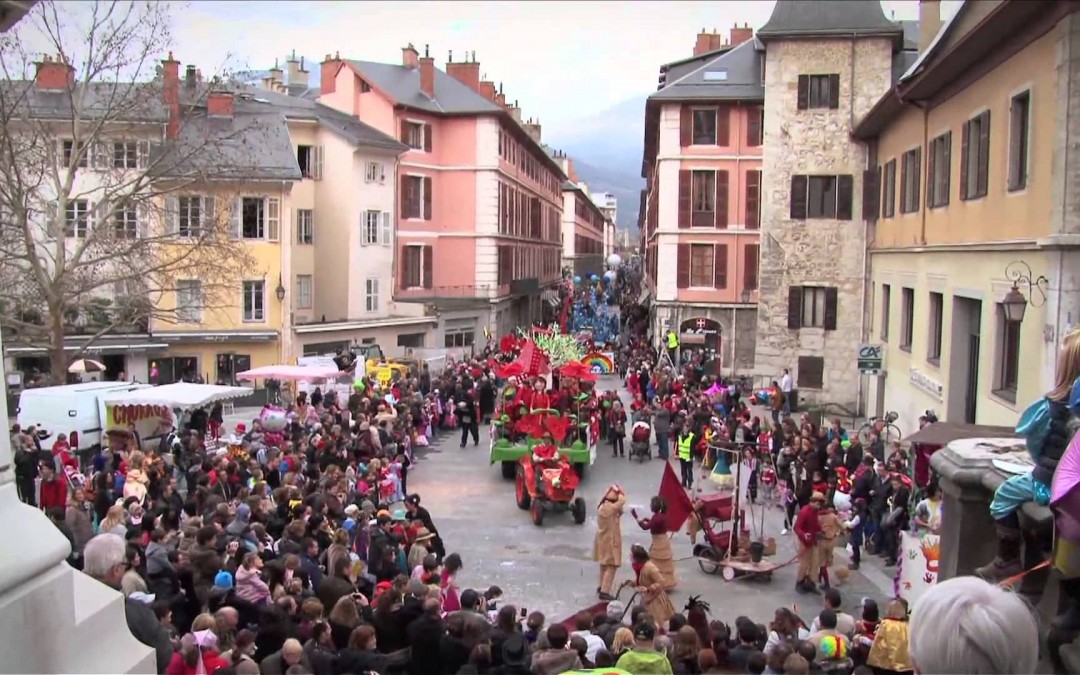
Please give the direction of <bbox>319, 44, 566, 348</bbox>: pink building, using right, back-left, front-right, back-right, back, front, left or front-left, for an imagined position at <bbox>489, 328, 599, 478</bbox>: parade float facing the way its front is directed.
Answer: back

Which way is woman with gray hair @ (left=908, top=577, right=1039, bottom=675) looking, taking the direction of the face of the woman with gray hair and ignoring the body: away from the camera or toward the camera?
away from the camera

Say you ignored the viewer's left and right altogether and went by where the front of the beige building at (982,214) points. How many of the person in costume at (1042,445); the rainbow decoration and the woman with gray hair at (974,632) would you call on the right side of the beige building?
1

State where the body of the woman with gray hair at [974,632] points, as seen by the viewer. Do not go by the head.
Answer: away from the camera

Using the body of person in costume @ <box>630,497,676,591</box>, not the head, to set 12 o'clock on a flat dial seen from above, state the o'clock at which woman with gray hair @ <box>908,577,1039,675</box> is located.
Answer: The woman with gray hair is roughly at 9 o'clock from the person in costume.

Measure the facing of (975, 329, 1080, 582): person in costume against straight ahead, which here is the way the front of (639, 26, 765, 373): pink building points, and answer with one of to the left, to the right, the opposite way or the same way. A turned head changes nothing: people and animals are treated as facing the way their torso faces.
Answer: to the right

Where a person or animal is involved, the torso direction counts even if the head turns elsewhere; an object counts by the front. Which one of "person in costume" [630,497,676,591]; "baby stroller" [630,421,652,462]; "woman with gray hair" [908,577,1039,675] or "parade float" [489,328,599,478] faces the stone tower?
the woman with gray hair

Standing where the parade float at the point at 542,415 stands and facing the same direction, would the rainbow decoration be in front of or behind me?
behind

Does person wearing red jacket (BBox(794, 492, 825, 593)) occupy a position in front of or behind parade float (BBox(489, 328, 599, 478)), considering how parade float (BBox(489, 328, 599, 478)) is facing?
in front

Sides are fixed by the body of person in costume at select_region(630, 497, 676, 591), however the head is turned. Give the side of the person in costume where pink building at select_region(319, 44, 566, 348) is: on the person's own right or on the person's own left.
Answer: on the person's own right

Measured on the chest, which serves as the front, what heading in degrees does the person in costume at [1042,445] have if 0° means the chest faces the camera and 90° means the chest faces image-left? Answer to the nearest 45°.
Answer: approximately 90°

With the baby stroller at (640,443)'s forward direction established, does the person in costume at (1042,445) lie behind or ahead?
ahead

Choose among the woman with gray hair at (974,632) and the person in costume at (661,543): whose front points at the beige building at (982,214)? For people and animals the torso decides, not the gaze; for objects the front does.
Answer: the woman with gray hair
